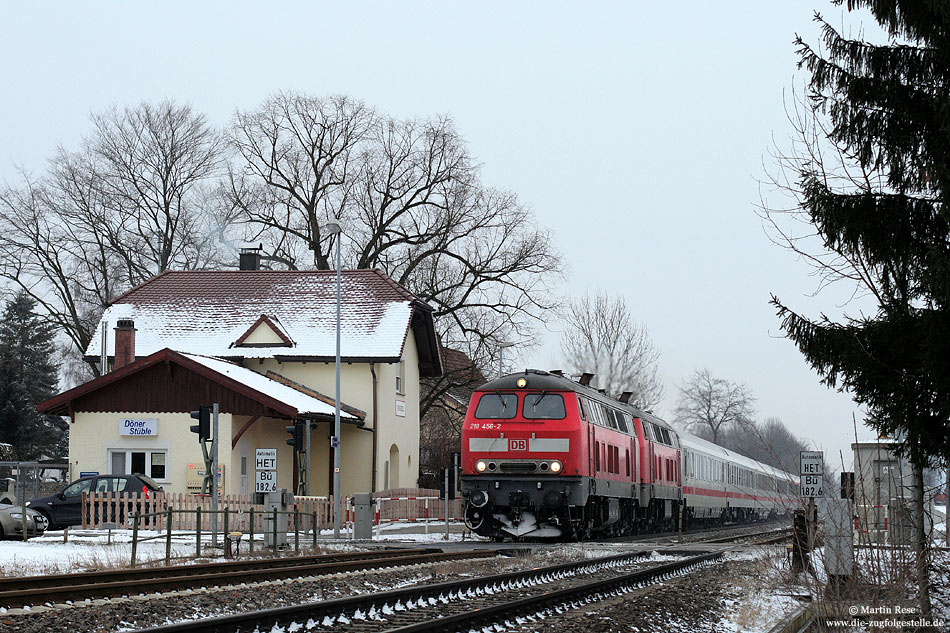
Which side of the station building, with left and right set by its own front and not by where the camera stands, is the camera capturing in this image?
front

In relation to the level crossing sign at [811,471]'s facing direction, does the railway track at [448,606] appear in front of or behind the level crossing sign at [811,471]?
in front

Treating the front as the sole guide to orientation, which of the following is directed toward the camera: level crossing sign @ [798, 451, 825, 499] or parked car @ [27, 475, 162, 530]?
the level crossing sign

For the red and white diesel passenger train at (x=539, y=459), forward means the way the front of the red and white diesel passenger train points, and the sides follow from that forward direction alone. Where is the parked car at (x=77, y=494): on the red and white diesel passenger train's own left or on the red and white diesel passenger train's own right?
on the red and white diesel passenger train's own right

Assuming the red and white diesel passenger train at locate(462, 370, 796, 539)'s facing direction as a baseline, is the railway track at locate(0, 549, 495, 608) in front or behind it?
in front

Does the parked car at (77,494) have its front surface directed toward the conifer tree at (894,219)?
no

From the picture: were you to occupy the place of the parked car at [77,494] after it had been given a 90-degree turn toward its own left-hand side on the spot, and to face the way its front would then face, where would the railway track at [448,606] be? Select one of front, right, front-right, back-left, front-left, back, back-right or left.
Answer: front

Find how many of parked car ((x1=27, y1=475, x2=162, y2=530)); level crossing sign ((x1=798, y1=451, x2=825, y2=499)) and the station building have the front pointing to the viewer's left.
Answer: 1

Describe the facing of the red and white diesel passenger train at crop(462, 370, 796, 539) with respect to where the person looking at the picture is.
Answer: facing the viewer and to the left of the viewer

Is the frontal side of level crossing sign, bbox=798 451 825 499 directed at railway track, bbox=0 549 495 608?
no

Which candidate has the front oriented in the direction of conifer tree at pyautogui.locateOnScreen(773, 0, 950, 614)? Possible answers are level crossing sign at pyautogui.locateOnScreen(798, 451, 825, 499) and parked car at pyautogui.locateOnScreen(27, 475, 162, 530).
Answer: the level crossing sign

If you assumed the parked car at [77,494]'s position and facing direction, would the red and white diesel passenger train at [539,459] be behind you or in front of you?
behind

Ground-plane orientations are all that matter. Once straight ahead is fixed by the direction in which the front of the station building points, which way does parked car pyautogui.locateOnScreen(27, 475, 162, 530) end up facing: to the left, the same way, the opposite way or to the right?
to the right

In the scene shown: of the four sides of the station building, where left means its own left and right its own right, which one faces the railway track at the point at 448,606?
front

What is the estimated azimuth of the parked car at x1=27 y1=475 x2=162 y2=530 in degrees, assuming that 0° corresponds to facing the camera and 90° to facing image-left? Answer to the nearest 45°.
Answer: approximately 90°

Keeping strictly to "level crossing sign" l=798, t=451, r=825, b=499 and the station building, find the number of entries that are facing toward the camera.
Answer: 2

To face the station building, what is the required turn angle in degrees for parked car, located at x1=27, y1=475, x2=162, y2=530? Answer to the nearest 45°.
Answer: approximately 135° to its right
